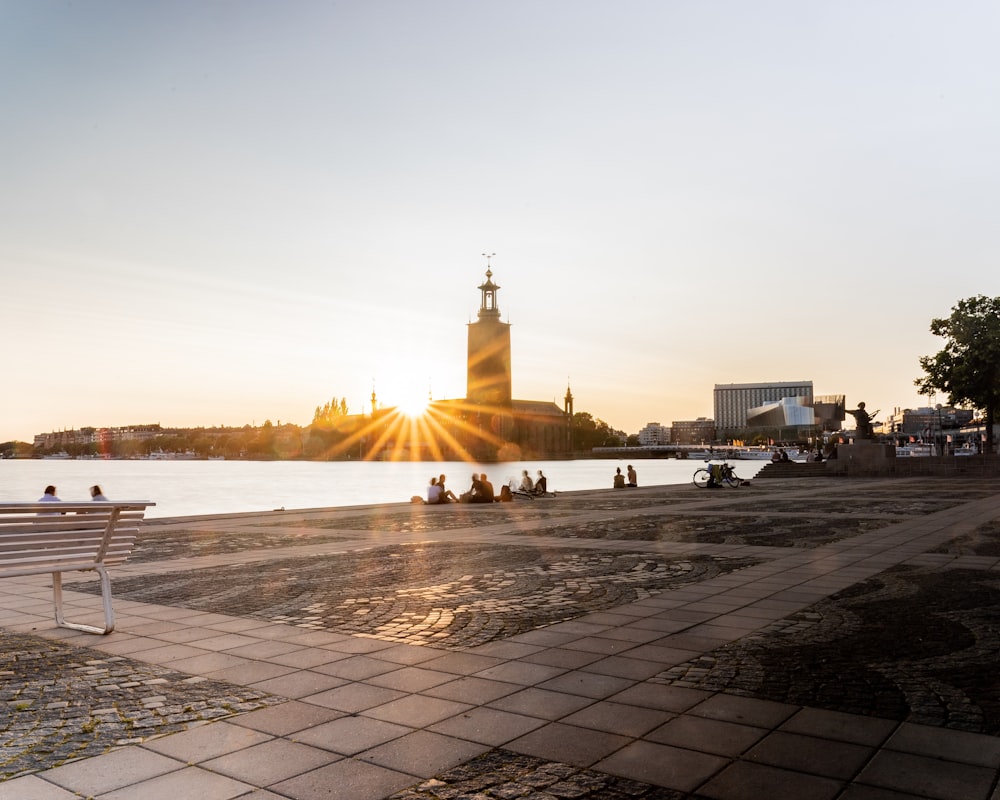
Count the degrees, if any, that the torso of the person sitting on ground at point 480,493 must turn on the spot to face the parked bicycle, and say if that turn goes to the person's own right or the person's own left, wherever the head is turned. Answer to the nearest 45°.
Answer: approximately 45° to the person's own right

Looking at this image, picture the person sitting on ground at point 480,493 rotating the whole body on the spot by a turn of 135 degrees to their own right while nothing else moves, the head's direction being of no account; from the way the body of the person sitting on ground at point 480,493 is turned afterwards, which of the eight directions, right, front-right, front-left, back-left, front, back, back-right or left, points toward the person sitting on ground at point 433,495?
right

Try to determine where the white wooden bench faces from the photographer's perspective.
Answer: facing away from the viewer and to the left of the viewer

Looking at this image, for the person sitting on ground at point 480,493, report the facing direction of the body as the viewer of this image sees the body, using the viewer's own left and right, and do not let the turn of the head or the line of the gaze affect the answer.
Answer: facing away from the viewer

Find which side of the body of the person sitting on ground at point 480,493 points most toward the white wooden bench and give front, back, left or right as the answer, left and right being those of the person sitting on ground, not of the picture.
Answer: back
